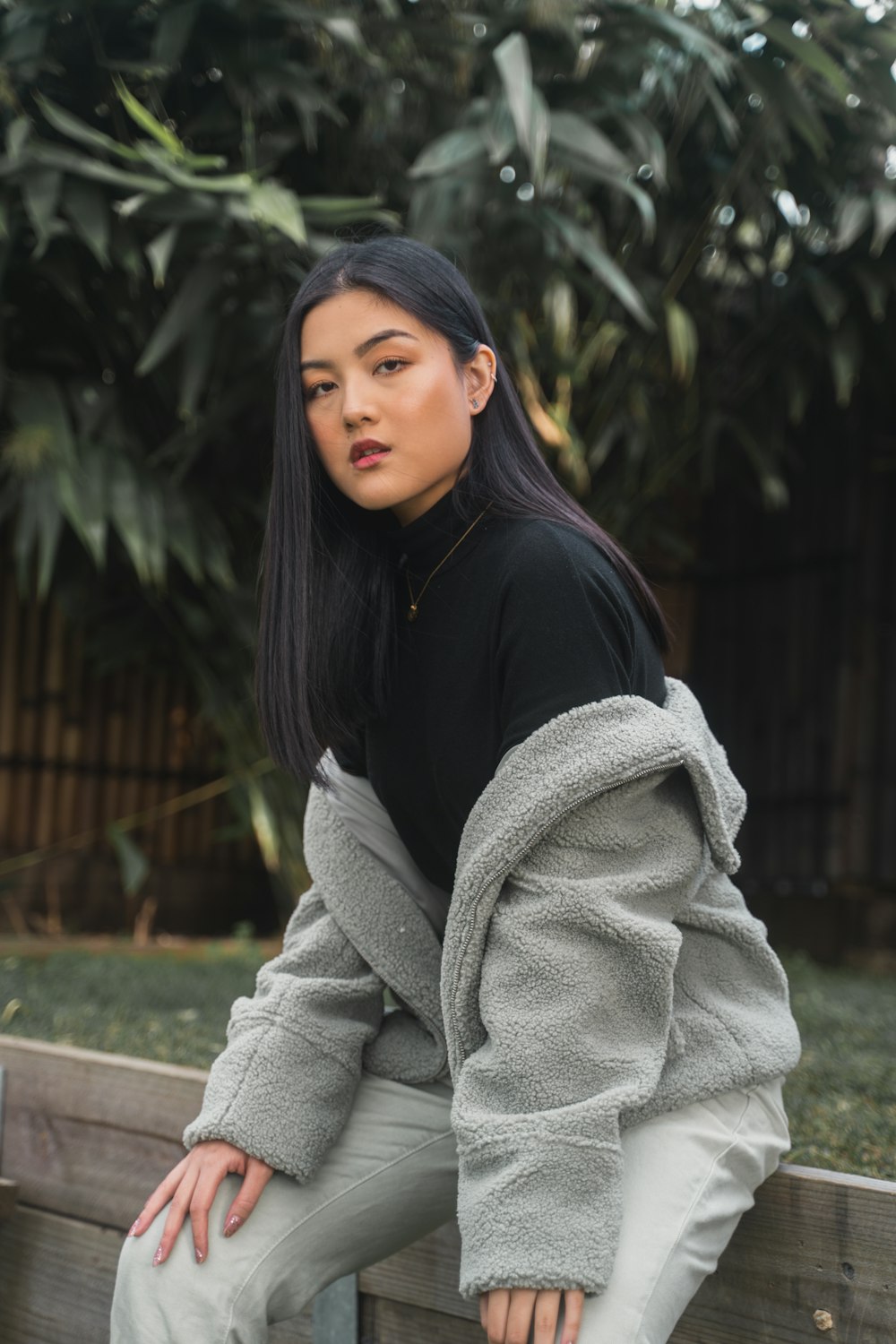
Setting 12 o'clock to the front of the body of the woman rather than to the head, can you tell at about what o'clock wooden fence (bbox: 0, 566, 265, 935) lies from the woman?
The wooden fence is roughly at 4 o'clock from the woman.

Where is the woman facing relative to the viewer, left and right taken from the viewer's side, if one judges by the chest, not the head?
facing the viewer and to the left of the viewer
